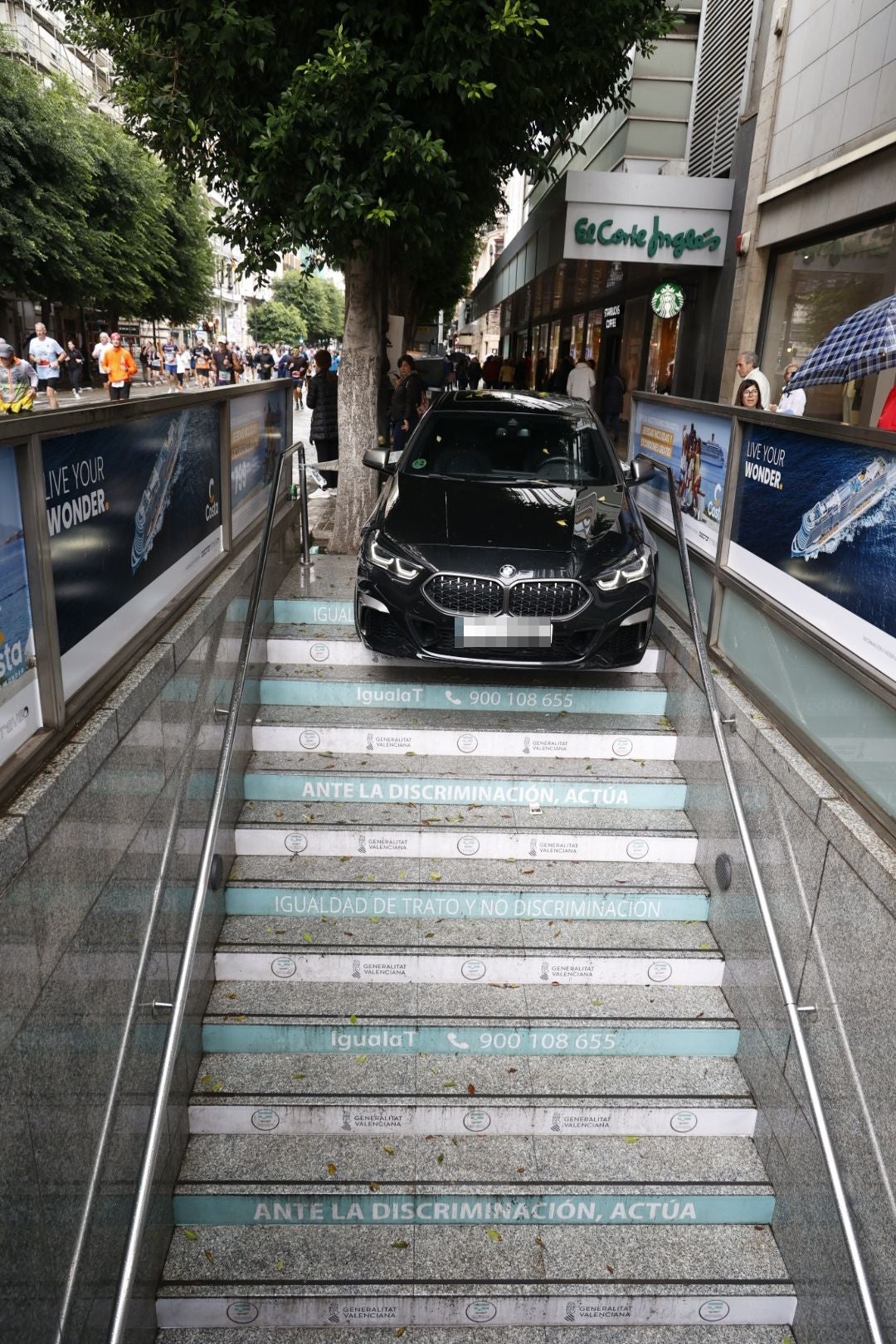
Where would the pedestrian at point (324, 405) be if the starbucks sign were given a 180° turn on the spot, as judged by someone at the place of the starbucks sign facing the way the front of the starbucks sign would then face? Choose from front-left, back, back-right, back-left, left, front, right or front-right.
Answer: back-left

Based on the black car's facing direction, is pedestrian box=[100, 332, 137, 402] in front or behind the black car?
behind

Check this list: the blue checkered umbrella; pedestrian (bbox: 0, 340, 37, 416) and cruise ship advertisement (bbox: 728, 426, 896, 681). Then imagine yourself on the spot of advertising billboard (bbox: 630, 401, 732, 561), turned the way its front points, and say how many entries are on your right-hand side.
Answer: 1

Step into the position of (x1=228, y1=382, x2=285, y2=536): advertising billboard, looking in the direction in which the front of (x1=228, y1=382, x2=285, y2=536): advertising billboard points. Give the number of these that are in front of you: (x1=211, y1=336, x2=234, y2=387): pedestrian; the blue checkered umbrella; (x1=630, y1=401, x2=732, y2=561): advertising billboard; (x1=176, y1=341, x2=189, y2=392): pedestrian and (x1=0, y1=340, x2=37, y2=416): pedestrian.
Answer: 2

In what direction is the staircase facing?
toward the camera

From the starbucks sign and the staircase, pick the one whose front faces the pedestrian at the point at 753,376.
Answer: the starbucks sign

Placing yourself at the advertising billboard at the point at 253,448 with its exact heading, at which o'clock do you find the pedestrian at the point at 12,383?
The pedestrian is roughly at 7 o'clock from the advertising billboard.

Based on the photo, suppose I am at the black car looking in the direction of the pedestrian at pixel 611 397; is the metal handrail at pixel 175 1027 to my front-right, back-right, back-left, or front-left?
back-left

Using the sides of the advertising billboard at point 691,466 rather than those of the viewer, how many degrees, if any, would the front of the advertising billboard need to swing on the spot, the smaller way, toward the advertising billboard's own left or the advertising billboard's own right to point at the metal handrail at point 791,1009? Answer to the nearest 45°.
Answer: approximately 45° to the advertising billboard's own left

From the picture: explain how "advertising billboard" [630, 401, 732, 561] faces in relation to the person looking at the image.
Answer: facing the viewer and to the left of the viewer

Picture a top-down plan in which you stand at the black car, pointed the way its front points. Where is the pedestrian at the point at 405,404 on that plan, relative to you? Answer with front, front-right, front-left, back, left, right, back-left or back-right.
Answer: back

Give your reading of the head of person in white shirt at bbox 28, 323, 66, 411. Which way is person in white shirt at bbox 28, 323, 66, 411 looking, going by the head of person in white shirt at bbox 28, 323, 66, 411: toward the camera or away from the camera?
toward the camera

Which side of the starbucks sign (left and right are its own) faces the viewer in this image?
front

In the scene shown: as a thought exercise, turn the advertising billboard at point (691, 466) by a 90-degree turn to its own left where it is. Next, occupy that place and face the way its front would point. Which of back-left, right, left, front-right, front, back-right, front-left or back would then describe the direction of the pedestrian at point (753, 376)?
back-left

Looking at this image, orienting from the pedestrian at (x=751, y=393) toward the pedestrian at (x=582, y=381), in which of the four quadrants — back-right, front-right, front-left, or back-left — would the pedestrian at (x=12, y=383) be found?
front-left
